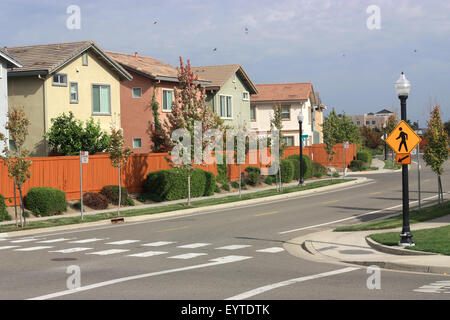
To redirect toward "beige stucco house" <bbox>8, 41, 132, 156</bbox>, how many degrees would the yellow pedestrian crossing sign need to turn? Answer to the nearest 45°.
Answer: approximately 135° to its right

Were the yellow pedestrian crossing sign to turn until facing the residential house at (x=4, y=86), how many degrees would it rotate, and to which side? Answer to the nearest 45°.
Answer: approximately 135° to its right

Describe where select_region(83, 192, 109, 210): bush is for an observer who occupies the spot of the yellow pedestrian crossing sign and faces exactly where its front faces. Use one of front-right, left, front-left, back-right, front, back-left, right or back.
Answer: back-right

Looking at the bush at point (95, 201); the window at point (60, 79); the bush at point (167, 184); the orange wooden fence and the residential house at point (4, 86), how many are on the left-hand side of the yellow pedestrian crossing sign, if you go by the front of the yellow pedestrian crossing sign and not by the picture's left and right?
0

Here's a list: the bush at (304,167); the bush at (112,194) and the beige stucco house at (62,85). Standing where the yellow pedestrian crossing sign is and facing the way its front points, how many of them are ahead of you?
0

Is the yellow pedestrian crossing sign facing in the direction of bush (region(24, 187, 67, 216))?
no

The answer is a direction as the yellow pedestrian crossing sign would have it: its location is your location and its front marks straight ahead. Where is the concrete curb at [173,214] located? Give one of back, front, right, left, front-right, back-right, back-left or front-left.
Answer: back-right

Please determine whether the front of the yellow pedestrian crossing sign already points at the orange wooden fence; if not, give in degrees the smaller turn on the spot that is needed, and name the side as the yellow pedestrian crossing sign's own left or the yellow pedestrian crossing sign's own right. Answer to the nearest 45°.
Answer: approximately 135° to the yellow pedestrian crossing sign's own right

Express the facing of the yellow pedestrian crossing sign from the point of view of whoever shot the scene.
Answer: facing the viewer

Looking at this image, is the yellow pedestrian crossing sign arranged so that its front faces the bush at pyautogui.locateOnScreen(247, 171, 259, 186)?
no

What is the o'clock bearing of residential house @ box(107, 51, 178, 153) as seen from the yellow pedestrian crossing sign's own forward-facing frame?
The residential house is roughly at 5 o'clock from the yellow pedestrian crossing sign.

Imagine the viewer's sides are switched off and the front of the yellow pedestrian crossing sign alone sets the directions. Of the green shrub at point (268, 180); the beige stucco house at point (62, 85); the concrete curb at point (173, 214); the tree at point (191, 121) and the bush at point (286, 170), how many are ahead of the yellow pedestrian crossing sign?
0

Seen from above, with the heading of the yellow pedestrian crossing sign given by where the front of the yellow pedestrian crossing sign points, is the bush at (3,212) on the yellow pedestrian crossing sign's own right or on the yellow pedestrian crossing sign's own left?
on the yellow pedestrian crossing sign's own right

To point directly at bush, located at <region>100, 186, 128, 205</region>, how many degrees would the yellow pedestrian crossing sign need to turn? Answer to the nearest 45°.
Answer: approximately 135° to its right

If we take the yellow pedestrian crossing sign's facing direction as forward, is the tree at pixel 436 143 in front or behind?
behind

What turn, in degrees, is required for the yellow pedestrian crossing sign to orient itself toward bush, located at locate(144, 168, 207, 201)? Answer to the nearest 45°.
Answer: approximately 135° to its right

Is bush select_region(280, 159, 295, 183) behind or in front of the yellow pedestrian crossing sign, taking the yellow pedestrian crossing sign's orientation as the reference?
behind
